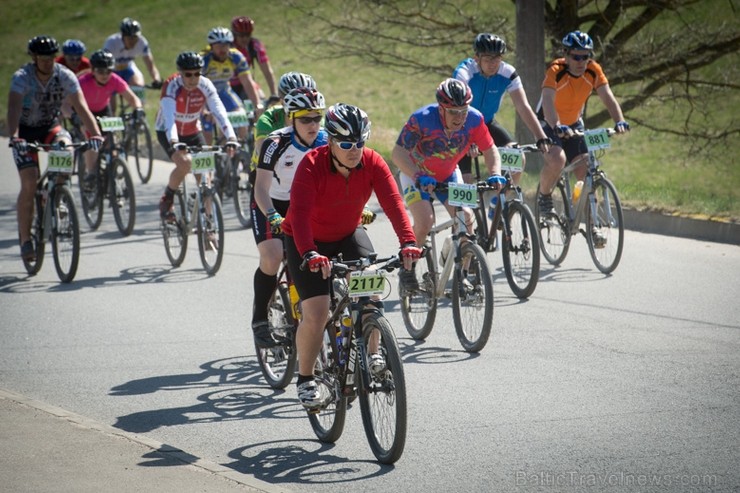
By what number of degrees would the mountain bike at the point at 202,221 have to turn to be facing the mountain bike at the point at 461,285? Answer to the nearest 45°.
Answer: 0° — it already faces it

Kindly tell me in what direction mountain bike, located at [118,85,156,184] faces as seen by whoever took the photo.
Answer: facing the viewer and to the right of the viewer

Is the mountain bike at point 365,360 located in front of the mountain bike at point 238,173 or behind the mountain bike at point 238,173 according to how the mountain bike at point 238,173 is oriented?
in front

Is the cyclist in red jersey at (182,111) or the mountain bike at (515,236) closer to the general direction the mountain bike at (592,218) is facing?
the mountain bike

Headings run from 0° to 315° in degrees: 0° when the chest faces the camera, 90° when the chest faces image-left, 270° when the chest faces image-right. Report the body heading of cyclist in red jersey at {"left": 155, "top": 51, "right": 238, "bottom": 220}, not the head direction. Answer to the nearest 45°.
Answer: approximately 315°

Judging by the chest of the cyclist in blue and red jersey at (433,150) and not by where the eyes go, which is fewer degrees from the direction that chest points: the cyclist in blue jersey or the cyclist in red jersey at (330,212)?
the cyclist in red jersey

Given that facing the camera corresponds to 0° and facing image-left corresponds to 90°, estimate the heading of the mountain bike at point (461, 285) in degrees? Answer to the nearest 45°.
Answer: approximately 315°

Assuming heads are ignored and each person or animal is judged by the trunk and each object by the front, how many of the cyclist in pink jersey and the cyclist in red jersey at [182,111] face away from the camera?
0

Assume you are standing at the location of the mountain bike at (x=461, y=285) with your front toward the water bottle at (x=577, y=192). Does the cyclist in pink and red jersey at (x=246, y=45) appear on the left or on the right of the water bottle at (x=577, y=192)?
left
